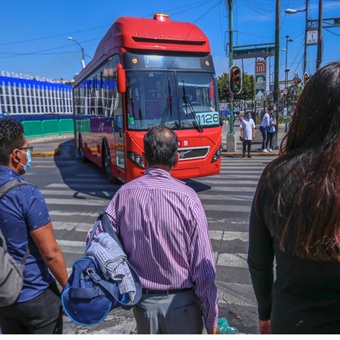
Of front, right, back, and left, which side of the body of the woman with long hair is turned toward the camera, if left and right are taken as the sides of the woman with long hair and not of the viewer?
back

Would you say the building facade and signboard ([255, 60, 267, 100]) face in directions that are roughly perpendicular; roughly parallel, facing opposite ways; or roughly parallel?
roughly perpendicular

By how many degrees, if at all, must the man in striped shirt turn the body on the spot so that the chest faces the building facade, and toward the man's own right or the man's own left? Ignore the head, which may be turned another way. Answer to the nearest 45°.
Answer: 0° — they already face it

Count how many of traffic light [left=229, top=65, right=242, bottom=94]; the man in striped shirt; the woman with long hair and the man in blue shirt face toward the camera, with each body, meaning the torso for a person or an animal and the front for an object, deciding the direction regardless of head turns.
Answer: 1

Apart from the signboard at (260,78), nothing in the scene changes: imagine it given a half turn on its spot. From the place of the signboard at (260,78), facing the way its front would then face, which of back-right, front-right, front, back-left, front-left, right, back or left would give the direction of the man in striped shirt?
back

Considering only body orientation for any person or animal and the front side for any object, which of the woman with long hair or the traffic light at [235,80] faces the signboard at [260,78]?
the woman with long hair

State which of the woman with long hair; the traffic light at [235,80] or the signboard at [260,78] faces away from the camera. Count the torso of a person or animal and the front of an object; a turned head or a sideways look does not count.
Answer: the woman with long hair

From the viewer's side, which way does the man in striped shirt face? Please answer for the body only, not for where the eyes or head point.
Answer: away from the camera

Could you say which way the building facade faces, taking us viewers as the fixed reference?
facing the viewer and to the right of the viewer

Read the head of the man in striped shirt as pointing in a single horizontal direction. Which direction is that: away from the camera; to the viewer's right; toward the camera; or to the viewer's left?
away from the camera

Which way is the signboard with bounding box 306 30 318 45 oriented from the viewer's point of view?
toward the camera

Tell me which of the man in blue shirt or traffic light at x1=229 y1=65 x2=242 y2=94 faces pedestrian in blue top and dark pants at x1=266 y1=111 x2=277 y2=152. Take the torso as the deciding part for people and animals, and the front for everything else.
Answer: the man in blue shirt

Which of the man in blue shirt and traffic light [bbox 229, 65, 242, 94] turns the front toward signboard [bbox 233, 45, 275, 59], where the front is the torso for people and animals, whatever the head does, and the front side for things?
the man in blue shirt

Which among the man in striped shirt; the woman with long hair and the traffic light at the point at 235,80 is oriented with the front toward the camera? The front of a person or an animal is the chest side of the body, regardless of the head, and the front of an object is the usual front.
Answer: the traffic light

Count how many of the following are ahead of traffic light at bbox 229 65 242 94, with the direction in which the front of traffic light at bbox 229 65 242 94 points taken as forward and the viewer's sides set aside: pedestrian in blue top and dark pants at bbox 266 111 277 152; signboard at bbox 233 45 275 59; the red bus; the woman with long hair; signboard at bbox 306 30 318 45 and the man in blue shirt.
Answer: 3

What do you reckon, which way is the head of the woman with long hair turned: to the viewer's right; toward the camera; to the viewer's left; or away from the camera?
away from the camera

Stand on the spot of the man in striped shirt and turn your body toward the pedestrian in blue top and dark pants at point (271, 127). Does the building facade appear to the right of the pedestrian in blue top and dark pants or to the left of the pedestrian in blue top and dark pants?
left

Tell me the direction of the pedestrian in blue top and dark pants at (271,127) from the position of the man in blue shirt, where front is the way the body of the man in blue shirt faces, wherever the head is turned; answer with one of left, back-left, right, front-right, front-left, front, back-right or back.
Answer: front

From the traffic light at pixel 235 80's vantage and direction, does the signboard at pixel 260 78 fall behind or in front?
behind
